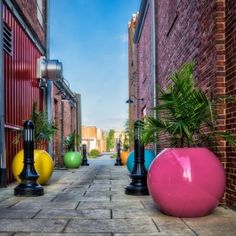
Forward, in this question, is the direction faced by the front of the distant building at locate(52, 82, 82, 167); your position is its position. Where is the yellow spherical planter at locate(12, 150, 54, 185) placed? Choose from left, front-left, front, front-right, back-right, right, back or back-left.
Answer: right

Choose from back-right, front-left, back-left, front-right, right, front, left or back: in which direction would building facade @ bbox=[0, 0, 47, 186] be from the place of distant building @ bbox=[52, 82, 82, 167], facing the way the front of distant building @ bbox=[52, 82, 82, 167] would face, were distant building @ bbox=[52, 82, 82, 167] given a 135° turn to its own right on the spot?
front-left

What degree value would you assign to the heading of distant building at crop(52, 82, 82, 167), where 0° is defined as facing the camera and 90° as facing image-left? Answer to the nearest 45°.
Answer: approximately 270°

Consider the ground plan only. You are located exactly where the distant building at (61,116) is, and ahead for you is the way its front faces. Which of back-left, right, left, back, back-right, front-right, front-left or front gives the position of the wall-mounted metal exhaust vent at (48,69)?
right

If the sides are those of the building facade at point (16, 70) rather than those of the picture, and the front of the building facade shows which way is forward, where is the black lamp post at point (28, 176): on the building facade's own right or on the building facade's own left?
on the building facade's own right

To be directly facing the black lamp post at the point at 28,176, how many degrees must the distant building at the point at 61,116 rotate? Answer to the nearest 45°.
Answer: approximately 90° to its right

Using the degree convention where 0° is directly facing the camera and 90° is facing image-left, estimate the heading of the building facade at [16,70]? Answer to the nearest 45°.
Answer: approximately 270°

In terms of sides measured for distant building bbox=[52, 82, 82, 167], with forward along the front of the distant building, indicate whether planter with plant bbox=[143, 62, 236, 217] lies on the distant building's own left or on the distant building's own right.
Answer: on the distant building's own right
